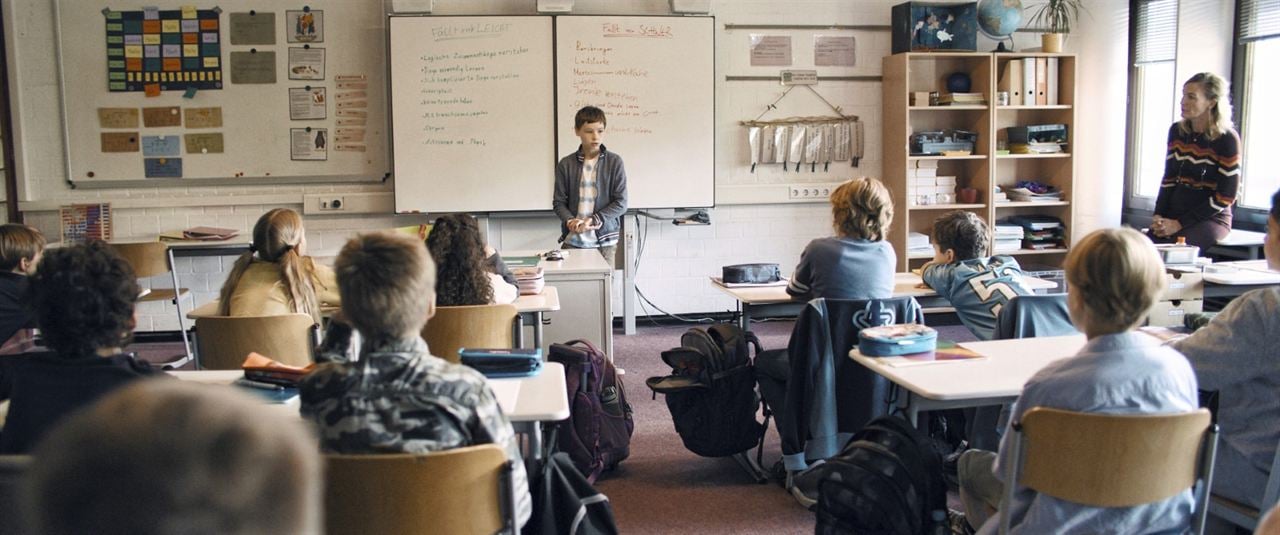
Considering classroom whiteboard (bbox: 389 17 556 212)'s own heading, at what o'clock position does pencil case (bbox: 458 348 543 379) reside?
The pencil case is roughly at 12 o'clock from the classroom whiteboard.

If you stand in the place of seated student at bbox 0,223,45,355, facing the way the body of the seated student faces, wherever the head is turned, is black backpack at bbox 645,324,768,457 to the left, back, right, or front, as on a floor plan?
right

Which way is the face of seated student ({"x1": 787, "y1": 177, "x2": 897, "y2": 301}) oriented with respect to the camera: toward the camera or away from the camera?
away from the camera

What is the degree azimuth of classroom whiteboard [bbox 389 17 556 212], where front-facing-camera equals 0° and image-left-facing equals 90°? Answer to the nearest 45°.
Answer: approximately 0°

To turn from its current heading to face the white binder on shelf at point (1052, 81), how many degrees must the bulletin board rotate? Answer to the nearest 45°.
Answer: approximately 90° to its left

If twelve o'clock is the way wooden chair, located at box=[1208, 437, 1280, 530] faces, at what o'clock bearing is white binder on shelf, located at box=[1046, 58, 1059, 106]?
The white binder on shelf is roughly at 1 o'clock from the wooden chair.

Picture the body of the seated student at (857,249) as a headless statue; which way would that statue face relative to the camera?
away from the camera

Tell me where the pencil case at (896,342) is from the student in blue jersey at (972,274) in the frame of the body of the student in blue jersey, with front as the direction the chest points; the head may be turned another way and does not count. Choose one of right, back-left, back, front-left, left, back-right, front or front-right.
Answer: back-left
